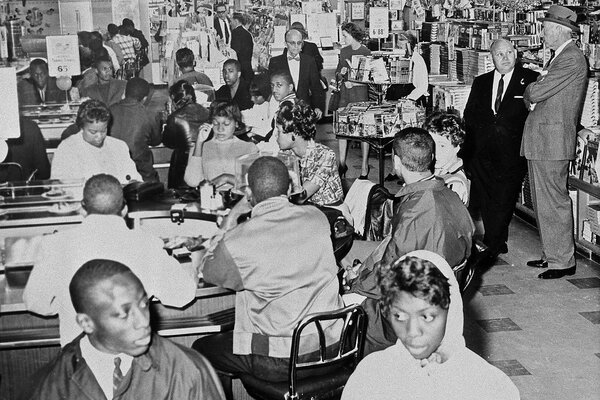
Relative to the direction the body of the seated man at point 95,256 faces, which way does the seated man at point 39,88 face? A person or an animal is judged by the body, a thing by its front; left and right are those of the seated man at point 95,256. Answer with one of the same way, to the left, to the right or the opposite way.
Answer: the opposite way

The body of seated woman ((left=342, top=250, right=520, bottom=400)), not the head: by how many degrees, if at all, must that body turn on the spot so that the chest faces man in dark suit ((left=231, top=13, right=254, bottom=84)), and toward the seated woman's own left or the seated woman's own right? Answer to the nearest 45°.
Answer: approximately 180°

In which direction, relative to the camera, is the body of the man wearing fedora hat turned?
to the viewer's left

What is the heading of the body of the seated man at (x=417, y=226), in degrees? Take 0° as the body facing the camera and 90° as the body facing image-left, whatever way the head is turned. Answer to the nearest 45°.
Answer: approximately 135°

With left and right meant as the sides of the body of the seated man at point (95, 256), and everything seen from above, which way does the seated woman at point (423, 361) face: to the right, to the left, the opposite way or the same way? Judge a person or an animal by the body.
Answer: the opposite way

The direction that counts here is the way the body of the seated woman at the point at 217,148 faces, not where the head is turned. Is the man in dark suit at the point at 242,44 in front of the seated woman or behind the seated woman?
behind

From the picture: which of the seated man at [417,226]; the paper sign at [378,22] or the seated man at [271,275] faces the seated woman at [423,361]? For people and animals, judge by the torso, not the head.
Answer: the paper sign

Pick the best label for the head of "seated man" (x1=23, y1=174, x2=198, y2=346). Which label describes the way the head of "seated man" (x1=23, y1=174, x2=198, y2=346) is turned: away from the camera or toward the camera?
away from the camera

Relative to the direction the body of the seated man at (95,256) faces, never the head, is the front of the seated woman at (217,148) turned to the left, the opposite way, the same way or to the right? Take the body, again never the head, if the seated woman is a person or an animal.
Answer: the opposite way

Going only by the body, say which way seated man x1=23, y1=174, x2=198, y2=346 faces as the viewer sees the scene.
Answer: away from the camera

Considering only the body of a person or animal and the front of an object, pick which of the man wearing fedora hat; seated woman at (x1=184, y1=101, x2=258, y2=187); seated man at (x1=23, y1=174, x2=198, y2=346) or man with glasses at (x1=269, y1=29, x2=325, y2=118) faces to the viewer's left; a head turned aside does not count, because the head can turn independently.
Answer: the man wearing fedora hat
